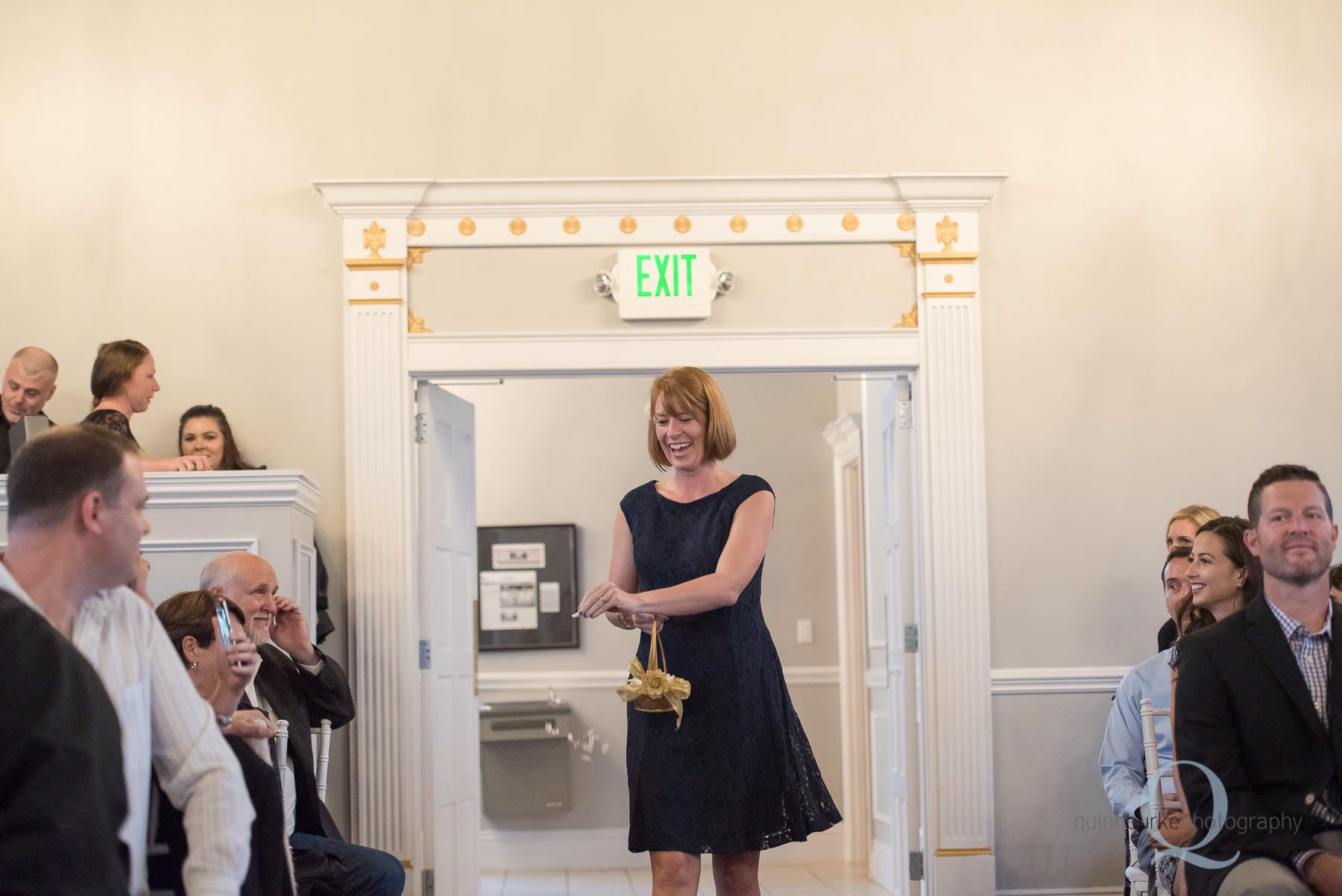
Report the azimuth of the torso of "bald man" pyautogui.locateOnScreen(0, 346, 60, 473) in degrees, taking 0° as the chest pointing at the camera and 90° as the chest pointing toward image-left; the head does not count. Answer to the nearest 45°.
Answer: approximately 45°

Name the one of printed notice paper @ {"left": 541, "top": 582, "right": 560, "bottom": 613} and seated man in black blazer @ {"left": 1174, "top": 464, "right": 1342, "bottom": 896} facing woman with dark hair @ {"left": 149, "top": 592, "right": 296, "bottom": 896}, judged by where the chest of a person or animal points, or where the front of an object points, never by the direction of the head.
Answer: the printed notice paper

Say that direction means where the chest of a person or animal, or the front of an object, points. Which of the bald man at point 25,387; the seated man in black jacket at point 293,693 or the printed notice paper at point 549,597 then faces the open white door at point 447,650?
the printed notice paper

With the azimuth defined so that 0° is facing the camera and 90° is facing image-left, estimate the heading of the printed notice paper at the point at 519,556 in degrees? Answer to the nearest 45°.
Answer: approximately 0°

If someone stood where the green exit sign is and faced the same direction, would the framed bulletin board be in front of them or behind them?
behind

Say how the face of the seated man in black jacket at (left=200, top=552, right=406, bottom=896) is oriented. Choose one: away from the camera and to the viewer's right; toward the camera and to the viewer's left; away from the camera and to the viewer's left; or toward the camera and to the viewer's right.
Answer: toward the camera and to the viewer's right

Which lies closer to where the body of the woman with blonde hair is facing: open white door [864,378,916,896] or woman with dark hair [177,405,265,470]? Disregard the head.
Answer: the woman with dark hair

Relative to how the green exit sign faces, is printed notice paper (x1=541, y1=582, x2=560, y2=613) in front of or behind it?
behind

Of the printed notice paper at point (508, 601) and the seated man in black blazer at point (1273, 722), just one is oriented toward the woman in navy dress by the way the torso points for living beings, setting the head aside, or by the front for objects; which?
the printed notice paper

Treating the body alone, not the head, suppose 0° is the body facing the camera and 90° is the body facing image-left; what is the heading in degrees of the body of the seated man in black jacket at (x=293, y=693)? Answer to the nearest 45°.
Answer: approximately 315°
